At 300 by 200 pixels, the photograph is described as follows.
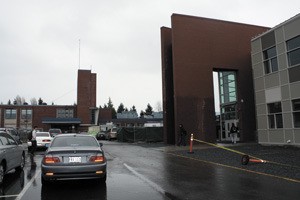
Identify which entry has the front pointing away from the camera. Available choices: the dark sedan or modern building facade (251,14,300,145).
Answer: the dark sedan

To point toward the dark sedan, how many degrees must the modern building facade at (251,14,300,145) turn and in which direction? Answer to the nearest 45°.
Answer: approximately 45° to its left

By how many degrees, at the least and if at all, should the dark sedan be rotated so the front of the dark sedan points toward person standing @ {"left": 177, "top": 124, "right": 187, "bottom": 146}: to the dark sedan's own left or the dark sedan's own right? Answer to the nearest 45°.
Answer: approximately 45° to the dark sedan's own right

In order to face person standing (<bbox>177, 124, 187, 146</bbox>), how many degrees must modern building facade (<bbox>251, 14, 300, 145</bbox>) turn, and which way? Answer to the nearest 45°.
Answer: approximately 45° to its right

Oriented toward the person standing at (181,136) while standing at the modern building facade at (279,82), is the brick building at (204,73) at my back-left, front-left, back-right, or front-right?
front-right

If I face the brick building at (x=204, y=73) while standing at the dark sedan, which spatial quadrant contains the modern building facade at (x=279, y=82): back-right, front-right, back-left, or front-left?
front-right

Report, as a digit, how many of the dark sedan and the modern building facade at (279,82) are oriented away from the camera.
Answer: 1

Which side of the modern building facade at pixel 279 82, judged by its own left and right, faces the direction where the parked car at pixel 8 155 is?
front

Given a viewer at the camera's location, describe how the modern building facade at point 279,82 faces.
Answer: facing the viewer and to the left of the viewer

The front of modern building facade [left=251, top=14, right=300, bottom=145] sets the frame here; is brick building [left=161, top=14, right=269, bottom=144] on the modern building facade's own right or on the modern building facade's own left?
on the modern building facade's own right

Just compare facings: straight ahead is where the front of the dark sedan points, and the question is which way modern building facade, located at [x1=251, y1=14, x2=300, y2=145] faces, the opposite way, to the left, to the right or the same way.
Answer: to the left

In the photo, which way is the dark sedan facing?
away from the camera
